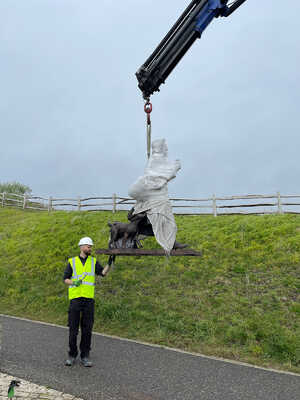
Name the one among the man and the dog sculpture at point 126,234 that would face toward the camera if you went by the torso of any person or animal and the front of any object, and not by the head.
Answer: the man

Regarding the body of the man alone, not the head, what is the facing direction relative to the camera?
toward the camera

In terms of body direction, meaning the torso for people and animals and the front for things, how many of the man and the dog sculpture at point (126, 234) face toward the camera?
1

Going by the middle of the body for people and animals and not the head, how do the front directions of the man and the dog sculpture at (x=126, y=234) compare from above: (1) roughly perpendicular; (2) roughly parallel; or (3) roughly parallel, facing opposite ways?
roughly perpendicular
